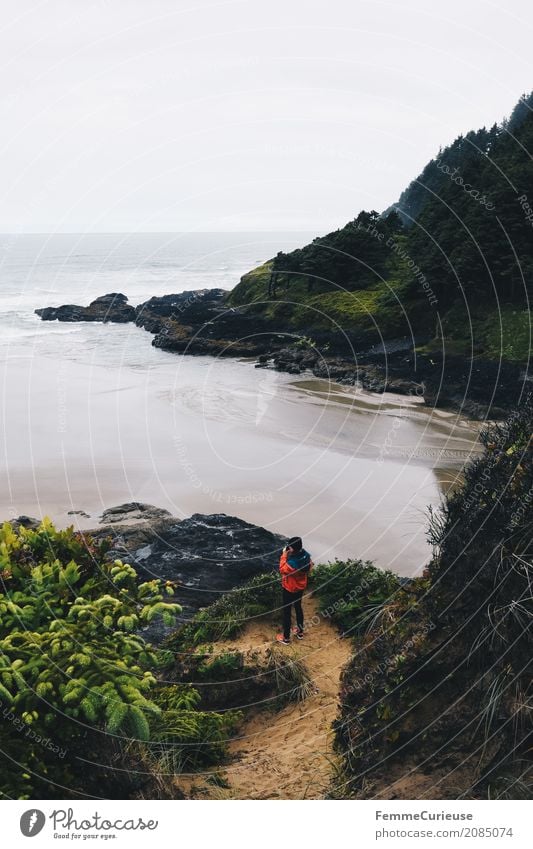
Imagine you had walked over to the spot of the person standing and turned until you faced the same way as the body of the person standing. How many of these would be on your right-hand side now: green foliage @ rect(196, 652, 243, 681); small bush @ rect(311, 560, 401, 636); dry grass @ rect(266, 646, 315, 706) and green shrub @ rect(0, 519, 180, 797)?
1

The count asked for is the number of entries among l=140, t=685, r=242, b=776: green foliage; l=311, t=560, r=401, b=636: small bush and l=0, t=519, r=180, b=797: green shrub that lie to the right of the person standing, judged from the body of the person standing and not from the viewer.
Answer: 1

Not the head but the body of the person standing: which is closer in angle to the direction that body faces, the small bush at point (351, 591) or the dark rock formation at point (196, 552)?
the dark rock formation

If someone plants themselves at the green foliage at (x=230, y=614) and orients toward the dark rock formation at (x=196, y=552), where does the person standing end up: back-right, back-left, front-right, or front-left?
back-right

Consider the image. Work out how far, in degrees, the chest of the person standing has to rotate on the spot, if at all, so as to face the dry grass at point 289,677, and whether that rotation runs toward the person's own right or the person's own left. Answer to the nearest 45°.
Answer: approximately 135° to the person's own left

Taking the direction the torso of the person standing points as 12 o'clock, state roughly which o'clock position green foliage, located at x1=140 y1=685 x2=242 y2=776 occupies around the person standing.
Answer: The green foliage is roughly at 8 o'clock from the person standing.

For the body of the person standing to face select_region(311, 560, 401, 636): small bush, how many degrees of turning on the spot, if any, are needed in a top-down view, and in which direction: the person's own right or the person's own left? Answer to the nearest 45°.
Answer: approximately 90° to the person's own right

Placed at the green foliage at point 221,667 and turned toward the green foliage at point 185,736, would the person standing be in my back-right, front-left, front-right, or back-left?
back-left

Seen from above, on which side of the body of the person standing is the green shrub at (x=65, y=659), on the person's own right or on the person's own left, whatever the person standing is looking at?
on the person's own left

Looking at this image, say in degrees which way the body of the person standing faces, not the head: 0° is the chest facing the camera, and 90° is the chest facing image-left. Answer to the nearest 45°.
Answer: approximately 135°

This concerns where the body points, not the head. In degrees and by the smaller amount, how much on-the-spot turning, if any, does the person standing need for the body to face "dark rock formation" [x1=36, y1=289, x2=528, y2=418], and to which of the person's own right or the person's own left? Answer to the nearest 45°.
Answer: approximately 45° to the person's own right

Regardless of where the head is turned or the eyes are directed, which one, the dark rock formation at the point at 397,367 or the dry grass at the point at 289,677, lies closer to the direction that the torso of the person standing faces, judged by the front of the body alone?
the dark rock formation
